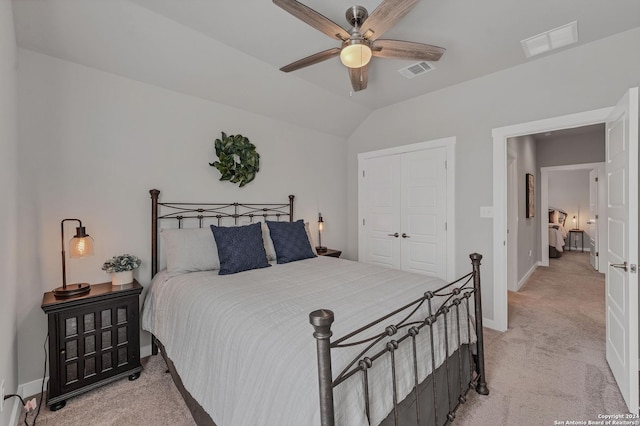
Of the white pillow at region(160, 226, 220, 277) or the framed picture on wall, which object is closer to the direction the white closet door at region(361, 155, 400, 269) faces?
the white pillow

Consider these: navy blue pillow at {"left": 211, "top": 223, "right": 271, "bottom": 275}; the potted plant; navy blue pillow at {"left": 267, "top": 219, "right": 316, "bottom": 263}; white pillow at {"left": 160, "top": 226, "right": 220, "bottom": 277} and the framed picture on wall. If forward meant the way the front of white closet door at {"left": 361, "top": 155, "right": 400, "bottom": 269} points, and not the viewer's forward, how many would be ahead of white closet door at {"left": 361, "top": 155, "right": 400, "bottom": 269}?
4

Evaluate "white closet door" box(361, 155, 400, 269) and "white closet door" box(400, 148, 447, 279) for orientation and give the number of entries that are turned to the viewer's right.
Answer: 0

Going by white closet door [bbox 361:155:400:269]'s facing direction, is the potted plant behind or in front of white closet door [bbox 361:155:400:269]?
in front

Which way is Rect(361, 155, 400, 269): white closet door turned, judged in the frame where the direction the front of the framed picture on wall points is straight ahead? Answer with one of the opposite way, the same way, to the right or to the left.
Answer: to the right

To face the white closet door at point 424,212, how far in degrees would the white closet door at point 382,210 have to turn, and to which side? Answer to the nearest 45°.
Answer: approximately 90° to its left

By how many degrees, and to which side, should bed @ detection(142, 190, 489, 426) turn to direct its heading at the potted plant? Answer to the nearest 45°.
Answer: approximately 180°

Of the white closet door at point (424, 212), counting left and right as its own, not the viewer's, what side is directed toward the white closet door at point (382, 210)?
right

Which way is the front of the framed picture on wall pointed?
to the viewer's right
